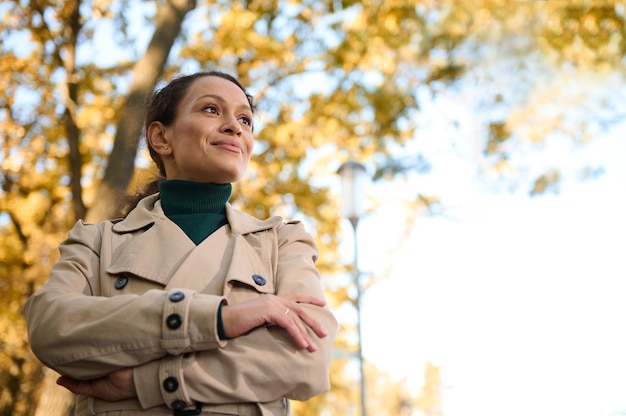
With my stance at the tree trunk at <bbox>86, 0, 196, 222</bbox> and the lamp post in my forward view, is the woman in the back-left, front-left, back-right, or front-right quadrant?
back-right

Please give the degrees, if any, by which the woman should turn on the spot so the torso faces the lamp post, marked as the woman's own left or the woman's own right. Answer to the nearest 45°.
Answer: approximately 180°

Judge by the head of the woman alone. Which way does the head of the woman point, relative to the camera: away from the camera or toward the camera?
toward the camera

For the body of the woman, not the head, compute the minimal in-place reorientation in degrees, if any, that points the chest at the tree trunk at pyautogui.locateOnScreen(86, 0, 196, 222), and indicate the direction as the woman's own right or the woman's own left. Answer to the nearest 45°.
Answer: approximately 180°

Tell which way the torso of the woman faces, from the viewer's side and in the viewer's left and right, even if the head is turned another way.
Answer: facing the viewer

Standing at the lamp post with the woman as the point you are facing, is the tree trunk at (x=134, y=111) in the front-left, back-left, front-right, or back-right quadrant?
front-right

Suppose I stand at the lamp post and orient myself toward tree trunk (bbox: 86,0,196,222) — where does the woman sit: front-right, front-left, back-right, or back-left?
front-left
